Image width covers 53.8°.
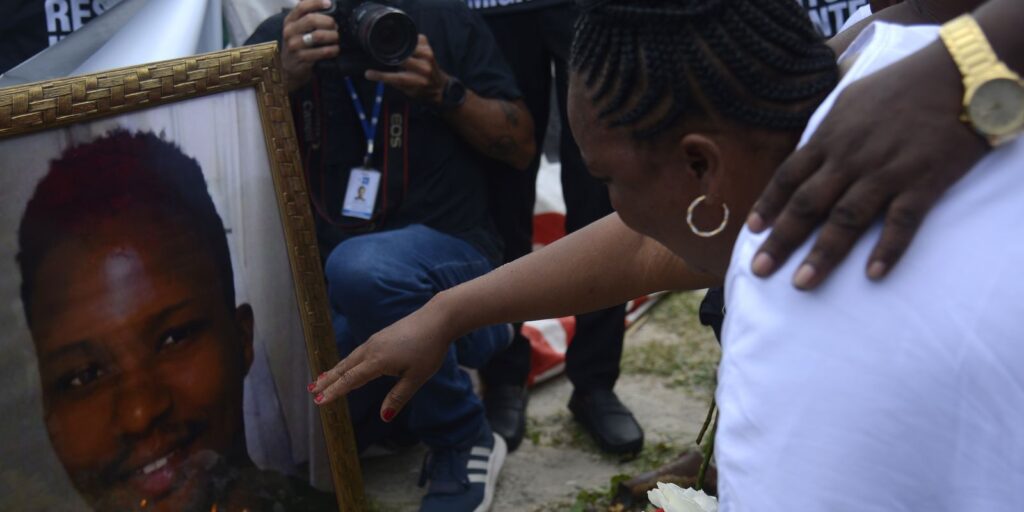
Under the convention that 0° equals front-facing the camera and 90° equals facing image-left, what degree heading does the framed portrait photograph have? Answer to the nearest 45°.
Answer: approximately 0°

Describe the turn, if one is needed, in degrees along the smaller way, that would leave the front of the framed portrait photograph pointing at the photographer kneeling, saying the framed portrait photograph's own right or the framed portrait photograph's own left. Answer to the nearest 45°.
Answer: approximately 135° to the framed portrait photograph's own left

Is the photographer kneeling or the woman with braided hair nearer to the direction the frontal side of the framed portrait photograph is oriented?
the woman with braided hair

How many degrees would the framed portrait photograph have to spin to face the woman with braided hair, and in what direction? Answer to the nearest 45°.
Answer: approximately 45° to its left
